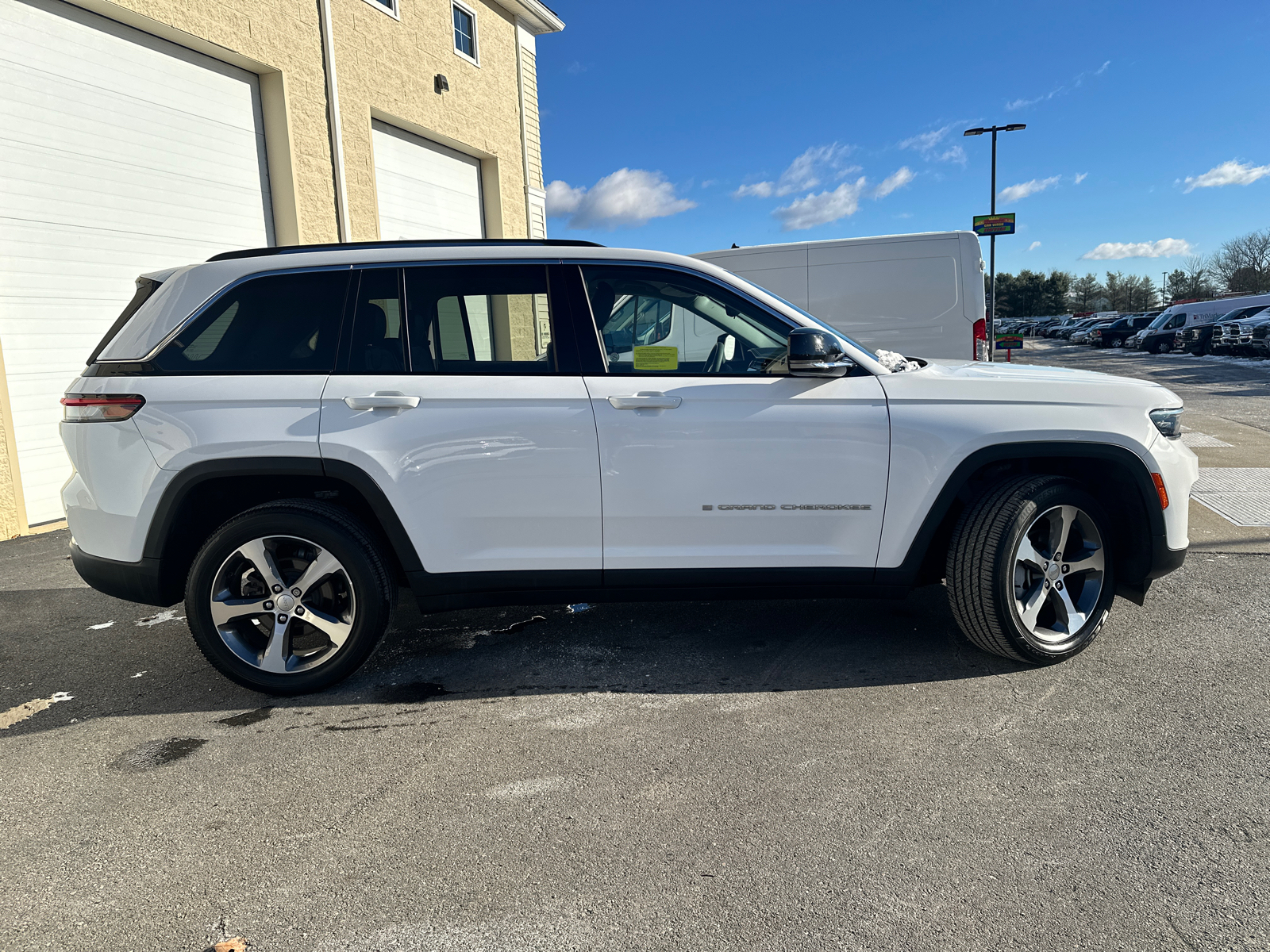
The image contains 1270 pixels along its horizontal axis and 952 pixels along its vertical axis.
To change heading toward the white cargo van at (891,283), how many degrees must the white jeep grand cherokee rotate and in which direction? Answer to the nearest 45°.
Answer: approximately 45° to its left

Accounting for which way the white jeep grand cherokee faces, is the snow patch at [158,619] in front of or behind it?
behind

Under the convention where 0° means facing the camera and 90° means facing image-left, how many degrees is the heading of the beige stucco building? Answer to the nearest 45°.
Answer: approximately 315°

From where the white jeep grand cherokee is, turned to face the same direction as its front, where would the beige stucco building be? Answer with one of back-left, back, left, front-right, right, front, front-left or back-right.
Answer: back-left

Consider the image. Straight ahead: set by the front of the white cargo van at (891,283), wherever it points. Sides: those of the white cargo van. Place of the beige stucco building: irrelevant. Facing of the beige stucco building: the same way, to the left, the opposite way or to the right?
the opposite way

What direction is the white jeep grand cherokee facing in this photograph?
to the viewer's right

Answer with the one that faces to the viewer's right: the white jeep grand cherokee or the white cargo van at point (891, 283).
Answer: the white jeep grand cherokee

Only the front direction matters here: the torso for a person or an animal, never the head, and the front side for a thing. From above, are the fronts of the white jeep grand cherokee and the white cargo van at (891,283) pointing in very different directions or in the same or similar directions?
very different directions

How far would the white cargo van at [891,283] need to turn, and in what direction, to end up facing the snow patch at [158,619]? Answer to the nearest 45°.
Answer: approximately 45° to its left

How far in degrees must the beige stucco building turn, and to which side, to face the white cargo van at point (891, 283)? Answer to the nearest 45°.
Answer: approximately 45° to its left

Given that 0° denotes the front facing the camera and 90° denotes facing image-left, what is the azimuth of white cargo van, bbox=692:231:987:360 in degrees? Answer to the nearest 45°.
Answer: approximately 90°

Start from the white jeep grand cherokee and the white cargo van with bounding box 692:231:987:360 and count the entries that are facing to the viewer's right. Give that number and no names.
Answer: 1

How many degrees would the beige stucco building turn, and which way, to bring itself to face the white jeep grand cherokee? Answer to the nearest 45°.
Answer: approximately 45° to its right
